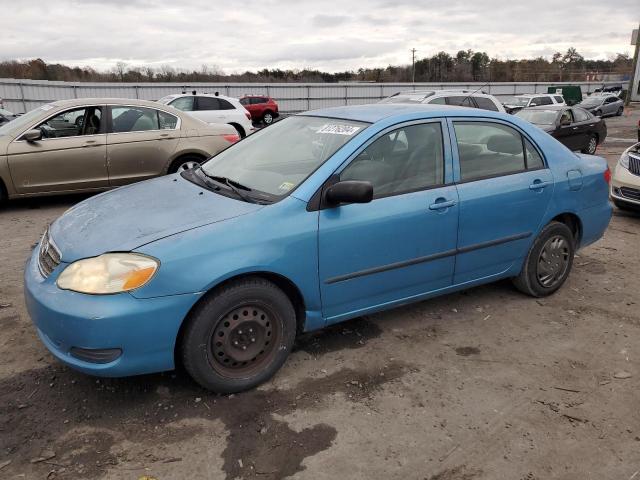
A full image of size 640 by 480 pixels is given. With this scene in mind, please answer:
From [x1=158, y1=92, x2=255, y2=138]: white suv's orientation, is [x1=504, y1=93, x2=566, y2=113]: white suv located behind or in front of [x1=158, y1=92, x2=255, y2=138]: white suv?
behind

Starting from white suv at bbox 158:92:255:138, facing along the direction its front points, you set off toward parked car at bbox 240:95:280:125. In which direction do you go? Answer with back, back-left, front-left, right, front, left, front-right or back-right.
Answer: right

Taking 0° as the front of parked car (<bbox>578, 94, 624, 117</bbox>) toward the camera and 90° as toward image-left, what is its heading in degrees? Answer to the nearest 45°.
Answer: approximately 45°

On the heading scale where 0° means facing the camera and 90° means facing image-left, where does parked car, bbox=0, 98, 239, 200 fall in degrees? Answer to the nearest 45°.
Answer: approximately 90°

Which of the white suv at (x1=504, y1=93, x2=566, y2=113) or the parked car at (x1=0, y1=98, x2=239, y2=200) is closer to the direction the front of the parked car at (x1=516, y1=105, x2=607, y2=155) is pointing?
the parked car

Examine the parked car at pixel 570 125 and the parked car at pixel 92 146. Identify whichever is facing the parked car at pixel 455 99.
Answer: the parked car at pixel 570 125

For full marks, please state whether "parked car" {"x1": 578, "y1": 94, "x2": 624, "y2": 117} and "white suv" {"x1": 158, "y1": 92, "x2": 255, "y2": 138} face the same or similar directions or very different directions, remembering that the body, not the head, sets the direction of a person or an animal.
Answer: same or similar directions

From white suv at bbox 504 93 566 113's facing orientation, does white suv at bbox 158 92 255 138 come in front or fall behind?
in front

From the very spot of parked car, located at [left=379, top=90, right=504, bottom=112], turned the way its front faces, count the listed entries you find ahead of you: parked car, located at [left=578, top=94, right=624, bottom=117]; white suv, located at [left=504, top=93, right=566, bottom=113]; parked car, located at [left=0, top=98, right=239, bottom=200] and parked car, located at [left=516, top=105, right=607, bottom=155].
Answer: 1

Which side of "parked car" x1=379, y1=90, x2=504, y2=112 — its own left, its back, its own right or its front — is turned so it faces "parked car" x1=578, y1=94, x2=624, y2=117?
back

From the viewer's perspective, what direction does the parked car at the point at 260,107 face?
to the viewer's left

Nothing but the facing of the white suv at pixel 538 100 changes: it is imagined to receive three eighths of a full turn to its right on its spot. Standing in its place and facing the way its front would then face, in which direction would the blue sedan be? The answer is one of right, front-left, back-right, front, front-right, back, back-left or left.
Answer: back

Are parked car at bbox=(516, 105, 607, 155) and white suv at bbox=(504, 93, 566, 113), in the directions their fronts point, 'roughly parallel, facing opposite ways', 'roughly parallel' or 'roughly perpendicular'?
roughly parallel

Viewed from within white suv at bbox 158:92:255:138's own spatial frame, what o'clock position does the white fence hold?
The white fence is roughly at 3 o'clock from the white suv.

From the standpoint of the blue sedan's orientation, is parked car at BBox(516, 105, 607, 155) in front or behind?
behind
